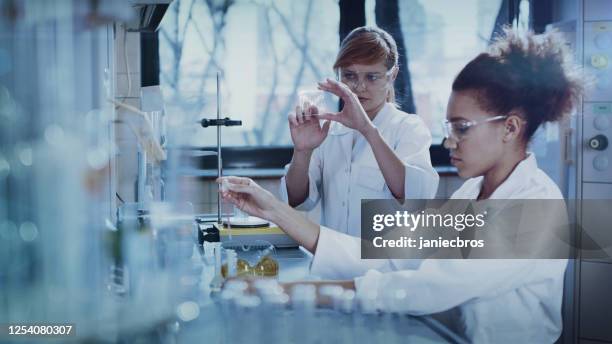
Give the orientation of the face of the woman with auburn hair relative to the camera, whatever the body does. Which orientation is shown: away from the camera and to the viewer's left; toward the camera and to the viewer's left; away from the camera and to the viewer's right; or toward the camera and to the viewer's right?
toward the camera and to the viewer's left

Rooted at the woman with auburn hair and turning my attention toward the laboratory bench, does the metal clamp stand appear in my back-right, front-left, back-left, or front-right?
front-right

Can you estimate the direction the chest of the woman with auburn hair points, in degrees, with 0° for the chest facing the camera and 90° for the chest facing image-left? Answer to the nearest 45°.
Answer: approximately 45°
